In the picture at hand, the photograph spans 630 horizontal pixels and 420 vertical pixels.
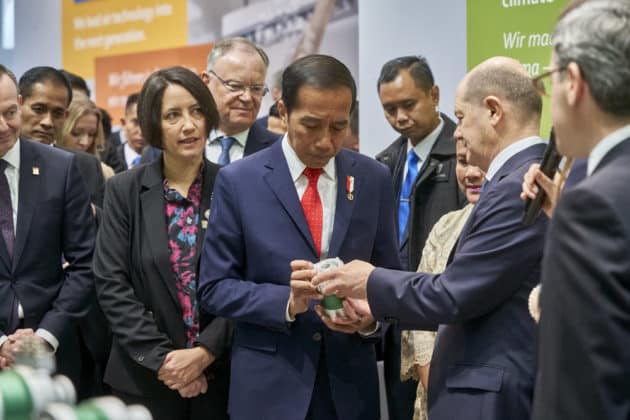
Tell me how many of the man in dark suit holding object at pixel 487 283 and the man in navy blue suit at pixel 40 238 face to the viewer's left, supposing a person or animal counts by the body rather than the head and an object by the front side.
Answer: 1

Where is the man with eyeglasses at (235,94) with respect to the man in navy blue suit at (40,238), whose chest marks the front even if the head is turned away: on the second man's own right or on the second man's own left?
on the second man's own left

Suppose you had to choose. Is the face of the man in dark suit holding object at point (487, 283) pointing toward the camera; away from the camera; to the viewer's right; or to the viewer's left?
to the viewer's left

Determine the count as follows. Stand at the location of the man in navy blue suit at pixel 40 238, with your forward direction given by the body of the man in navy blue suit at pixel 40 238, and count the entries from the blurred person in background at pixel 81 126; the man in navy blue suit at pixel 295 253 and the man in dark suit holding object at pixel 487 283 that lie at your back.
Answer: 1

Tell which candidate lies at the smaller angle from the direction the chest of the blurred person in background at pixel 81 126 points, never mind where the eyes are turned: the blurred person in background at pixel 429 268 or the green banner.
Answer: the blurred person in background

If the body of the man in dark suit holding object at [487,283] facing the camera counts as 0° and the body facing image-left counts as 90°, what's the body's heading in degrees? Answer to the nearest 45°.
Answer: approximately 90°

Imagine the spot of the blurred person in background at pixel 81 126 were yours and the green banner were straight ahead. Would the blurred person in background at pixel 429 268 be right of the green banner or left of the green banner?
right

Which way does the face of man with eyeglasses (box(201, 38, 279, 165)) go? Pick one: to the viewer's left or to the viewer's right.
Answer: to the viewer's right

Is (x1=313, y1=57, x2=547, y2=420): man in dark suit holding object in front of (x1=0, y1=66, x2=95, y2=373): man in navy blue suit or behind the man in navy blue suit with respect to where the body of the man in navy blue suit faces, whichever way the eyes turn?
in front

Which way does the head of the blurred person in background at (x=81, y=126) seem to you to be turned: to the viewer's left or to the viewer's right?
to the viewer's right

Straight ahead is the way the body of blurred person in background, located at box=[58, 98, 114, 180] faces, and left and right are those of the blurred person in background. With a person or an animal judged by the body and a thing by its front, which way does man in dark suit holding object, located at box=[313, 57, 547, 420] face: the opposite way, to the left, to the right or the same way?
to the right

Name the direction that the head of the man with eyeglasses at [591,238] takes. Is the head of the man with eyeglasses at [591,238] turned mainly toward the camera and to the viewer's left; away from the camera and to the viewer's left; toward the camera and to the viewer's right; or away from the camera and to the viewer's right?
away from the camera and to the viewer's left
